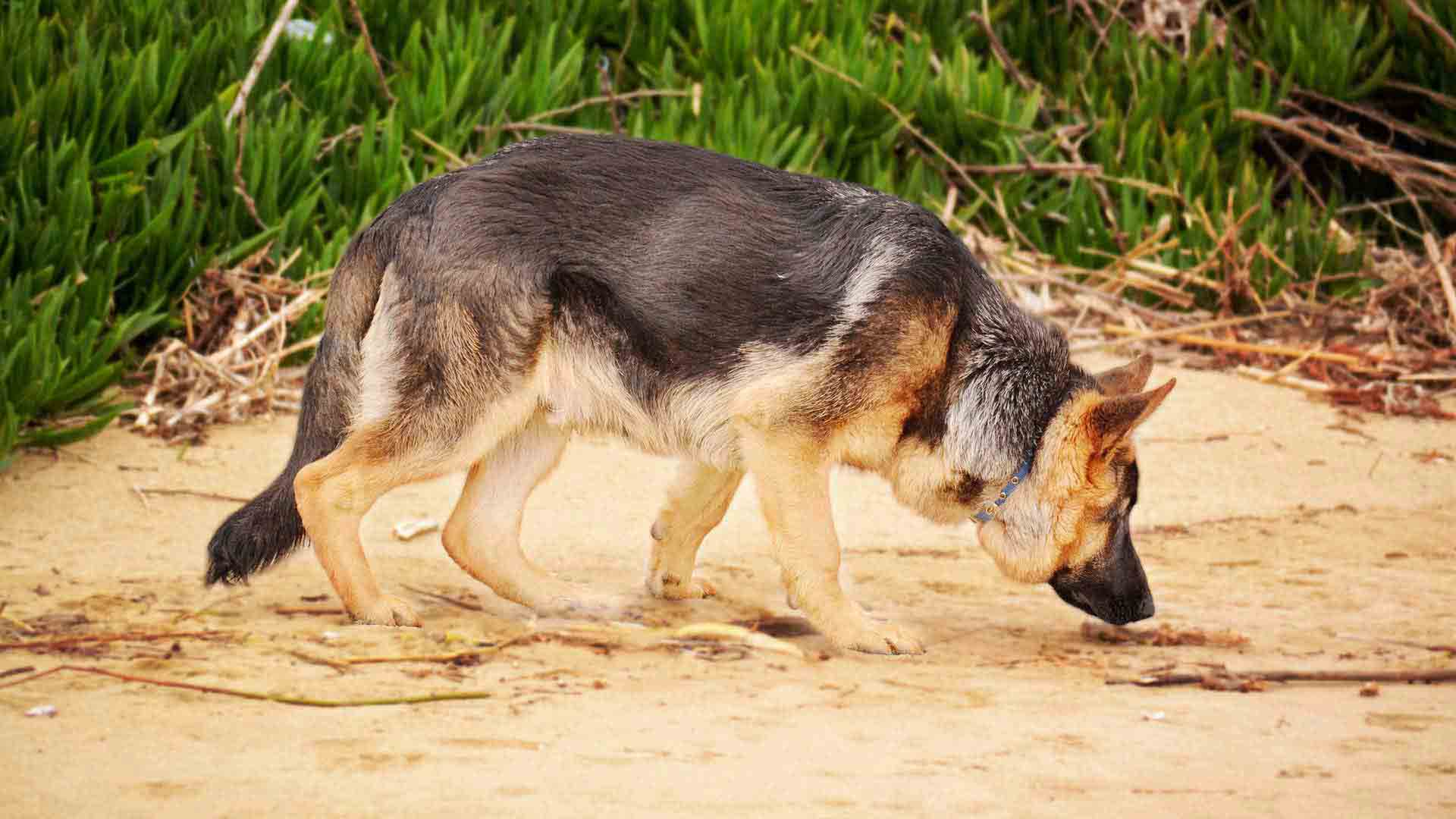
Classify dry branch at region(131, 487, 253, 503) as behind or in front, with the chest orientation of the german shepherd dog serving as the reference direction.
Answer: behind

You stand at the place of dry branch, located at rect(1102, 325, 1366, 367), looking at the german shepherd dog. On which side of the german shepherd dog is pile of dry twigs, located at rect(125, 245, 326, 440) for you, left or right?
right

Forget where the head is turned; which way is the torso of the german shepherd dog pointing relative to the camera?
to the viewer's right

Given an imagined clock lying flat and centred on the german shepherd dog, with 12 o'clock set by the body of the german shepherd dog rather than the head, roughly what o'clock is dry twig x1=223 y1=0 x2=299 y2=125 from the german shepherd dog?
The dry twig is roughly at 8 o'clock from the german shepherd dog.

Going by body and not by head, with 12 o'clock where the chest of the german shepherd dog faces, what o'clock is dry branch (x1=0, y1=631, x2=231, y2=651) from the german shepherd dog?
The dry branch is roughly at 5 o'clock from the german shepherd dog.

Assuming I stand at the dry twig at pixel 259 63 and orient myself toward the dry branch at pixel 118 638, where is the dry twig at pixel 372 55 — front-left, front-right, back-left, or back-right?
back-left

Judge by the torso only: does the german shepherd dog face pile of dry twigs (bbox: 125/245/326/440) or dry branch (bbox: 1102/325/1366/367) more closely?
the dry branch

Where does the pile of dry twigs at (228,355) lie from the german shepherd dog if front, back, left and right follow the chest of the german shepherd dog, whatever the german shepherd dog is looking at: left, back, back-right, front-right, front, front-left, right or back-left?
back-left

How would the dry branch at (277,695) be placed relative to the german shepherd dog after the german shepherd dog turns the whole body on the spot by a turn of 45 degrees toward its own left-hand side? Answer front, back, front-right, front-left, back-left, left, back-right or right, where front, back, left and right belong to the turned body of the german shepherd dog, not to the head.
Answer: back
